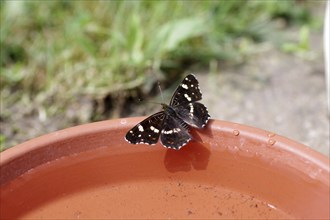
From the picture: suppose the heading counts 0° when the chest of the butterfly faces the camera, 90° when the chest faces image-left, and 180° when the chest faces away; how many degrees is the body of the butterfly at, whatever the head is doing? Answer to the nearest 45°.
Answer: approximately 135°
